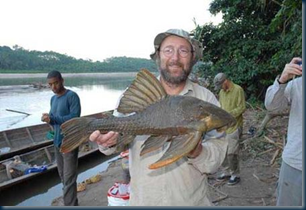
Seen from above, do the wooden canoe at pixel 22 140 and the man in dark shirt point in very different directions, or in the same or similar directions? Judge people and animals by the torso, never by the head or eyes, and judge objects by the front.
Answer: very different directions

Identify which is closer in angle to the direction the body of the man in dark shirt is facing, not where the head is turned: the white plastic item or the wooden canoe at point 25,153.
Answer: the white plastic item

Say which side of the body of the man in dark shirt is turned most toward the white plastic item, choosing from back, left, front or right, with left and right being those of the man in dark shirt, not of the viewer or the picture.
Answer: left

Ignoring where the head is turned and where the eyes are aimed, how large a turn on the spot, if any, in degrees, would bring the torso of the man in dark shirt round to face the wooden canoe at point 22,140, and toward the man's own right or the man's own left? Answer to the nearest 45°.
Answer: approximately 135° to the man's own right

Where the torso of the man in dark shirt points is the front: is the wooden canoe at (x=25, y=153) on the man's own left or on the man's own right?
on the man's own right
